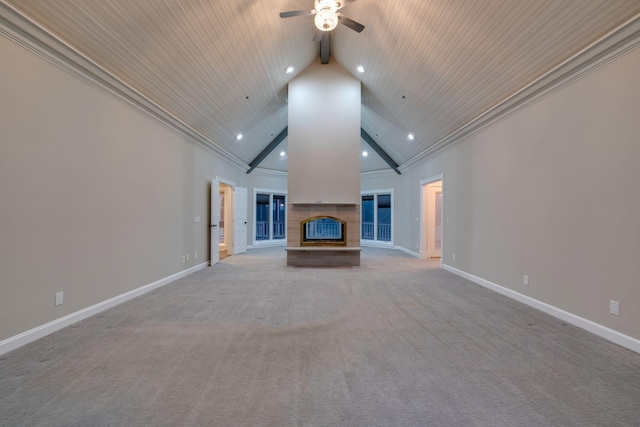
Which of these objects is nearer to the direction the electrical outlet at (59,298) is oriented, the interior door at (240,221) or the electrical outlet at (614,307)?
the electrical outlet

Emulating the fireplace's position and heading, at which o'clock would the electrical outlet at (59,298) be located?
The electrical outlet is roughly at 1 o'clock from the fireplace.

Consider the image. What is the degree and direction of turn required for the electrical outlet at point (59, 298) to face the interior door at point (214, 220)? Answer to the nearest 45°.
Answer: approximately 90° to its left

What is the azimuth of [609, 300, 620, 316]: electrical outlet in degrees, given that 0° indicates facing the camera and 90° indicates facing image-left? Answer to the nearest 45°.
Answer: approximately 45°

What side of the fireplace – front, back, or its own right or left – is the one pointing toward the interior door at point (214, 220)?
right

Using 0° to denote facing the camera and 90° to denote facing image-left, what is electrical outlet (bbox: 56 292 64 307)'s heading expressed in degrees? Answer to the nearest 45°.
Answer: approximately 315°

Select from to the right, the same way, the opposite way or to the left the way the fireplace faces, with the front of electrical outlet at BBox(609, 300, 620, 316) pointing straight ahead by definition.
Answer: to the left

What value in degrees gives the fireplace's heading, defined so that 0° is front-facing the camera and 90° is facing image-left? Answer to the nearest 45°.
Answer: approximately 0°

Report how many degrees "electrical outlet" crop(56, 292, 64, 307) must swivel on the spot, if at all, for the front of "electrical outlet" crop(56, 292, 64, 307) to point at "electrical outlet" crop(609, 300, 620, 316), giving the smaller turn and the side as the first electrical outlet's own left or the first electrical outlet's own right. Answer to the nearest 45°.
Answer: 0° — it already faces it

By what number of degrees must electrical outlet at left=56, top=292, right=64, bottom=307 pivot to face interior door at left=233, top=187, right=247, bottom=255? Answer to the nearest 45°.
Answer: approximately 90° to its left
